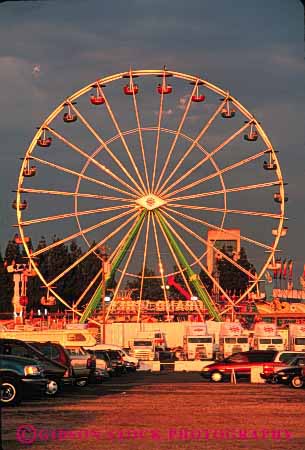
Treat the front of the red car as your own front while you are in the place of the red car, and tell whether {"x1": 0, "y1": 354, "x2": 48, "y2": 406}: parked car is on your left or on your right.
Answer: on your left

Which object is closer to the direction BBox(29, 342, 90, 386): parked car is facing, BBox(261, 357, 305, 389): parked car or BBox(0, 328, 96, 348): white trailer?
the parked car

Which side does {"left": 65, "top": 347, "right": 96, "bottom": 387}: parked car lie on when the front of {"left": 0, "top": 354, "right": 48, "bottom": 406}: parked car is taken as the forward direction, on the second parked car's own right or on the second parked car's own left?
on the second parked car's own left

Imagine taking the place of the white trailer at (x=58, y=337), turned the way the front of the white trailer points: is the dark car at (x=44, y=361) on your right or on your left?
on your right

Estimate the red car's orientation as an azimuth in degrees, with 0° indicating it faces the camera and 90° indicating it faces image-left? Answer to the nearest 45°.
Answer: approximately 90°
